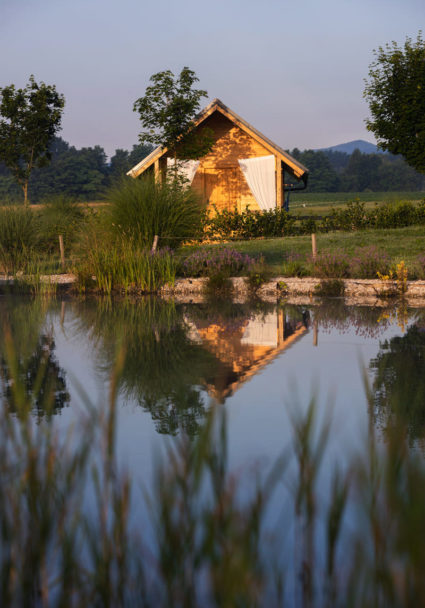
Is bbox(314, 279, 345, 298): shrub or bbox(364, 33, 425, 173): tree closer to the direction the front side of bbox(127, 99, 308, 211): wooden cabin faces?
the shrub

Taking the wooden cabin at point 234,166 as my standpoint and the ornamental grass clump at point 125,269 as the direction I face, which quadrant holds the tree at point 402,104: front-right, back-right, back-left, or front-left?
back-left

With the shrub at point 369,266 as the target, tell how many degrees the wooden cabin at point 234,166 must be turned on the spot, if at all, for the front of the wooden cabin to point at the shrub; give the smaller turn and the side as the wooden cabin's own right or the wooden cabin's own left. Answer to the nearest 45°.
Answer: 0° — it already faces it

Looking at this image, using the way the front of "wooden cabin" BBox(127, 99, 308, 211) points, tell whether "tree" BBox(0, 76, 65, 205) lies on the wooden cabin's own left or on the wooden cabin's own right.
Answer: on the wooden cabin's own right

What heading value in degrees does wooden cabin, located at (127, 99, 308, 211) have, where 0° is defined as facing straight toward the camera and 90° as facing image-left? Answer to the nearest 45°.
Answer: approximately 0°

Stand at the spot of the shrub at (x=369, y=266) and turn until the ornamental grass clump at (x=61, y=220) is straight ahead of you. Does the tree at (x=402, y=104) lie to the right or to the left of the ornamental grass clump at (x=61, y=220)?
right

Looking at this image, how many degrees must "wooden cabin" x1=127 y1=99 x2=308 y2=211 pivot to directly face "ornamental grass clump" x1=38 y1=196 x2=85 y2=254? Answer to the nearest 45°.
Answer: approximately 90° to its right

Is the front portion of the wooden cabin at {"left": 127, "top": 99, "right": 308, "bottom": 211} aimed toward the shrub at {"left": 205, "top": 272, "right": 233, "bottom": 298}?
yes

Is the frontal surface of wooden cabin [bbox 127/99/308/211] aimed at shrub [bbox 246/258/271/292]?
yes
